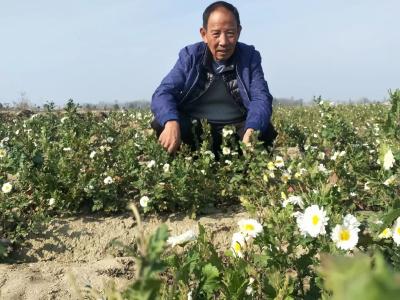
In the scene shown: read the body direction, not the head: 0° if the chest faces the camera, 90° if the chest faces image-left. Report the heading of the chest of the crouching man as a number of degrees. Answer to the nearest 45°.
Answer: approximately 0°

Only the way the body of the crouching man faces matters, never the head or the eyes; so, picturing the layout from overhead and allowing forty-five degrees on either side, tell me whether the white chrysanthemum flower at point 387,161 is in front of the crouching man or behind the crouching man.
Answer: in front

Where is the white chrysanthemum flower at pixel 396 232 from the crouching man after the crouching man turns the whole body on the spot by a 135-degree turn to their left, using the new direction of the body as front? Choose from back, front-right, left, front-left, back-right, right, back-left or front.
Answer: back-right

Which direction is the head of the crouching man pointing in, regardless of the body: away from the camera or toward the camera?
toward the camera

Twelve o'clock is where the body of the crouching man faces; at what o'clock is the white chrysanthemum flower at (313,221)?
The white chrysanthemum flower is roughly at 12 o'clock from the crouching man.

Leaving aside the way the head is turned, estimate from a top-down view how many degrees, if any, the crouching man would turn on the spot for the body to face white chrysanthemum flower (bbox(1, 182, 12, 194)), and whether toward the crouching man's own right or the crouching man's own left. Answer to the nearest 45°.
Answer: approximately 45° to the crouching man's own right

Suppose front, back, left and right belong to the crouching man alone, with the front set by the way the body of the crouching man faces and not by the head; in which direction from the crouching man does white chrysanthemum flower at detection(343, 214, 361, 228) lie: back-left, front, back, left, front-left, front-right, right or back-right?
front

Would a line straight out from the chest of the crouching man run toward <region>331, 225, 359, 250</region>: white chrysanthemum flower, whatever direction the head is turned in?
yes

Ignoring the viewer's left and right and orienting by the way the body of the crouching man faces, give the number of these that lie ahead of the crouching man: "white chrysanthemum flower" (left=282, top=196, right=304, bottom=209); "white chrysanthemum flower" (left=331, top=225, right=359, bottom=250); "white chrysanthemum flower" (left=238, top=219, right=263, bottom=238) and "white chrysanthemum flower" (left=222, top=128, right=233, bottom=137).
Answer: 4

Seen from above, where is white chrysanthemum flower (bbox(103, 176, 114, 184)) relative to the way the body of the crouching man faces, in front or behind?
in front

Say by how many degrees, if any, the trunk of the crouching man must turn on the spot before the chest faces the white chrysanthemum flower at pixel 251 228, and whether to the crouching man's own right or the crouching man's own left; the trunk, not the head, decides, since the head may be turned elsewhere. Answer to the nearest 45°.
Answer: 0° — they already face it

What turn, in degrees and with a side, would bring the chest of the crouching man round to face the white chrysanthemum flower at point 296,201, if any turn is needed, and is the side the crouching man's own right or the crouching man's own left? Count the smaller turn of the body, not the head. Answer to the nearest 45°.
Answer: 0° — they already face it

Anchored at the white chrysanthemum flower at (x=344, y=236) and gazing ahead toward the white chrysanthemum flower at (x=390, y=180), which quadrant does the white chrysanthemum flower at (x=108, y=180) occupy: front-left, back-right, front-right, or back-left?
front-left
